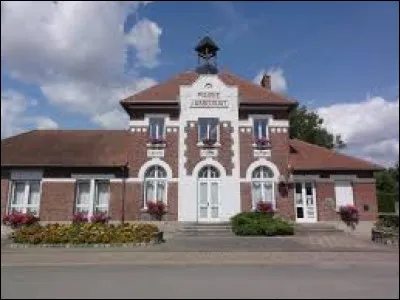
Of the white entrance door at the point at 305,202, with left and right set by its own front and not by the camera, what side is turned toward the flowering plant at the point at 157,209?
right

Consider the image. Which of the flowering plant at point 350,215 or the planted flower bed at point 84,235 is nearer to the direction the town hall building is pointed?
the planted flower bed

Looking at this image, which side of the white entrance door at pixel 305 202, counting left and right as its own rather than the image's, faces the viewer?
front

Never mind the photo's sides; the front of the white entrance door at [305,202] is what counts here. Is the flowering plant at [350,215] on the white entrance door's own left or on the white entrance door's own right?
on the white entrance door's own left

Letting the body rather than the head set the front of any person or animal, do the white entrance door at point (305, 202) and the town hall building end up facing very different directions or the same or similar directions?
same or similar directions

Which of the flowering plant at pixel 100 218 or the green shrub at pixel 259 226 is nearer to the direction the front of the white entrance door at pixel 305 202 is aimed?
the green shrub

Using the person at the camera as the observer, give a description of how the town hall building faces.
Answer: facing the viewer

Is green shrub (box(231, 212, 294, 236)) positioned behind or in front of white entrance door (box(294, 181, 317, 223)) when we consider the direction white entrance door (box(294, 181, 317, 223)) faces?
in front

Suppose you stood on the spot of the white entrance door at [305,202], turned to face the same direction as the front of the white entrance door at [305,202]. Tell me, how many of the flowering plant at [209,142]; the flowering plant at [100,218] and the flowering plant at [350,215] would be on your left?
1

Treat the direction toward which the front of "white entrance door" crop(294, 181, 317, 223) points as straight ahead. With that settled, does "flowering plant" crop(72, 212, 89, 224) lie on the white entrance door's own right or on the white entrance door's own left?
on the white entrance door's own right

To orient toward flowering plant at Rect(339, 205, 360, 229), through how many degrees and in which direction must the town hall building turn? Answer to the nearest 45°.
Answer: approximately 90° to its left

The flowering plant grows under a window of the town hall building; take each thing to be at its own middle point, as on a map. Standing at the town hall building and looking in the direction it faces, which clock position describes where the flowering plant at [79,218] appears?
The flowering plant is roughly at 3 o'clock from the town hall building.
